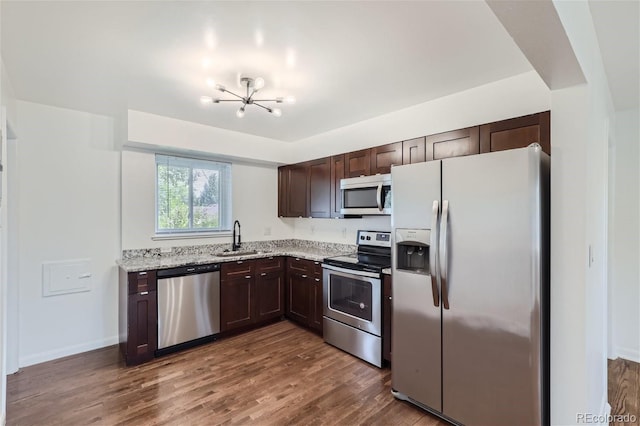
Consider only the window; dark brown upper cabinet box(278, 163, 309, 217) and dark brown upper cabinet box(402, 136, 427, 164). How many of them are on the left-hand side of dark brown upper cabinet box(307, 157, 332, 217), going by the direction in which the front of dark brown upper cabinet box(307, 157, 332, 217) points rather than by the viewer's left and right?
1

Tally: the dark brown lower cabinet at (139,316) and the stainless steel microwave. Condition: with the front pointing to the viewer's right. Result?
0

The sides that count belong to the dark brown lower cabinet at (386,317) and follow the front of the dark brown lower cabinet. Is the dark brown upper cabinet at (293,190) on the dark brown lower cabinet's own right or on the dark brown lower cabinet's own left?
on the dark brown lower cabinet's own right

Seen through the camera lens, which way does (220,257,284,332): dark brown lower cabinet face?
facing the viewer and to the right of the viewer

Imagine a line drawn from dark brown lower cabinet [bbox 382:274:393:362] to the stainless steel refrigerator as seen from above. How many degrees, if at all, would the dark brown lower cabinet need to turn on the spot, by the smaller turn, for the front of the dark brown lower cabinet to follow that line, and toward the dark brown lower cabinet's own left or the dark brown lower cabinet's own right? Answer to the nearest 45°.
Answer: approximately 90° to the dark brown lower cabinet's own left
